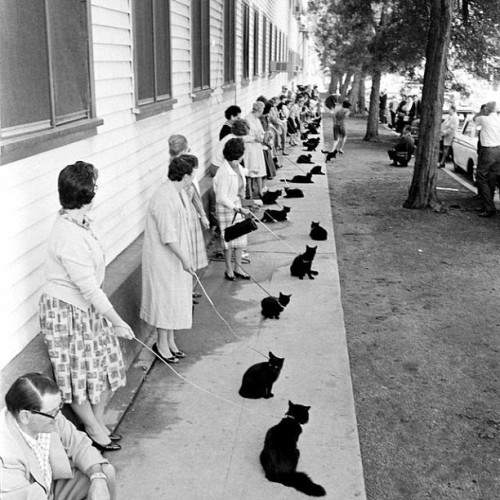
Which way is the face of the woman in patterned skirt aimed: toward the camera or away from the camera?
away from the camera

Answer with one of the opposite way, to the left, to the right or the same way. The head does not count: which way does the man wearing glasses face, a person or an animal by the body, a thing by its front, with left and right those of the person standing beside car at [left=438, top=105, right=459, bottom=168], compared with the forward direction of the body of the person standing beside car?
the opposite way

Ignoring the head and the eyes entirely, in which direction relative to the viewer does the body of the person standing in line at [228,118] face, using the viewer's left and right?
facing to the right of the viewer

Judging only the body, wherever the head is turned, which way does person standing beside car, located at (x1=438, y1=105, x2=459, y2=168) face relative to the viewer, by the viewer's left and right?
facing to the left of the viewer

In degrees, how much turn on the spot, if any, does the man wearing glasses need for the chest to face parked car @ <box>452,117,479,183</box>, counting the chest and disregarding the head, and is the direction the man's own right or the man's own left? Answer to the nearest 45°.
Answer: approximately 90° to the man's own left
